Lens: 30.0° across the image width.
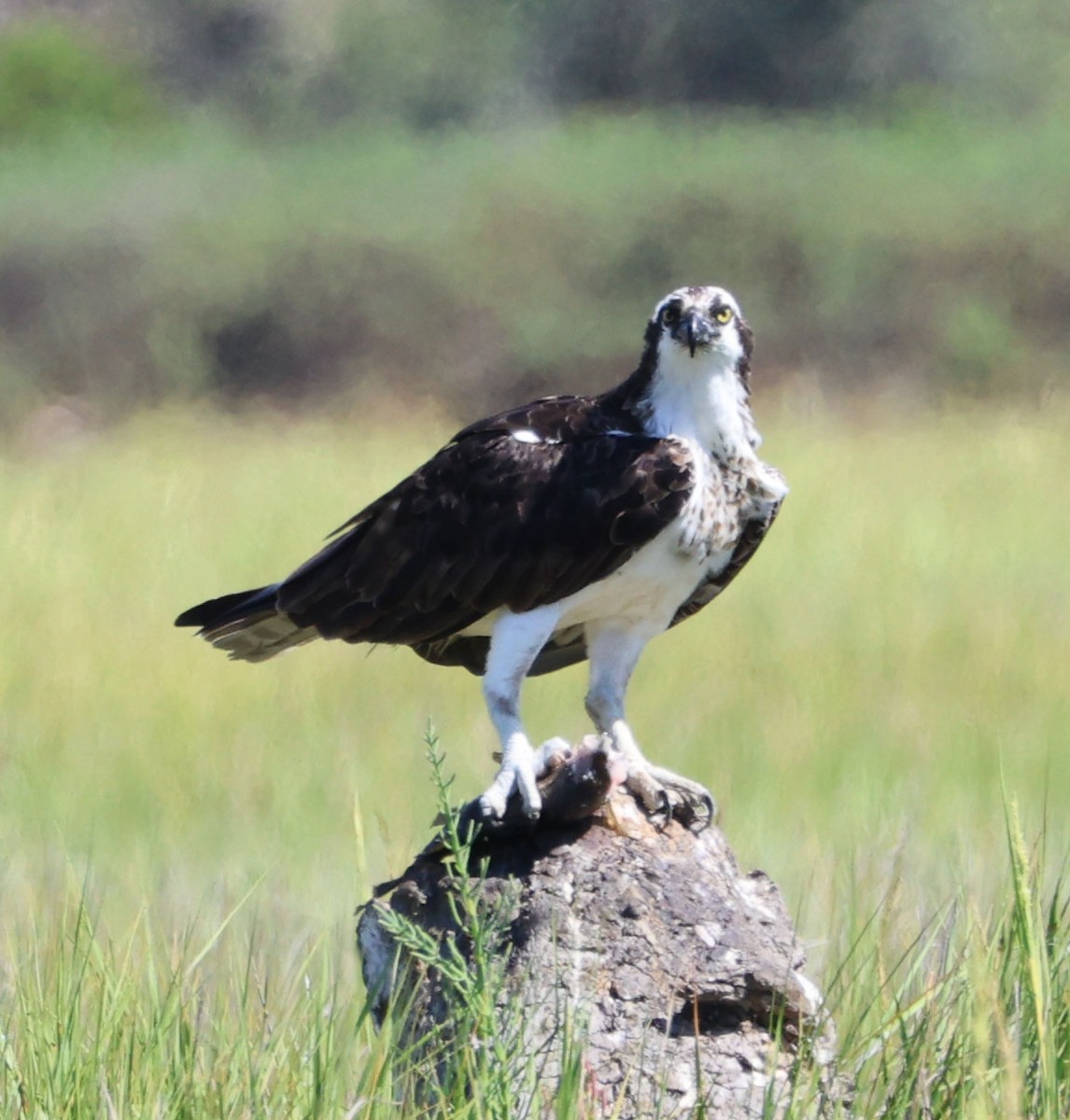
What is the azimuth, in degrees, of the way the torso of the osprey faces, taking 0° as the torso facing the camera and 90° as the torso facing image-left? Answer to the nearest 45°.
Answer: approximately 315°
